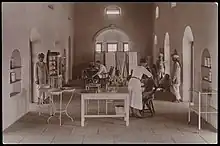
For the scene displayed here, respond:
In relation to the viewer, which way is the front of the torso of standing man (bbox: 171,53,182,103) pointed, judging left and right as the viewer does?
facing to the left of the viewer

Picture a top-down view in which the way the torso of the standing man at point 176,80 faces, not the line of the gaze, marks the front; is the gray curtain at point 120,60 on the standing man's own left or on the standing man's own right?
on the standing man's own right

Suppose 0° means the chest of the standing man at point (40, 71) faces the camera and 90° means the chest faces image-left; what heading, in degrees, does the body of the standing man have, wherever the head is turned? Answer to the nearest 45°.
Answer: approximately 0°

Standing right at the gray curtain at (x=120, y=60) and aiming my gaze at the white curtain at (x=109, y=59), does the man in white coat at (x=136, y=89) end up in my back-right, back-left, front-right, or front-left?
back-left

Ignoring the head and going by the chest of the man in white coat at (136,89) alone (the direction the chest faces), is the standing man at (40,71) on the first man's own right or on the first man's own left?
on the first man's own left

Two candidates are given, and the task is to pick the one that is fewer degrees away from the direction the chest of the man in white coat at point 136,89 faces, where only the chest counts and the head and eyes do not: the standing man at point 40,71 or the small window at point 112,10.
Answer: the small window

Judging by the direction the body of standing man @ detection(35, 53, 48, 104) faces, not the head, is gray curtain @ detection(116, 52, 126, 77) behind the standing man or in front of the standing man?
behind

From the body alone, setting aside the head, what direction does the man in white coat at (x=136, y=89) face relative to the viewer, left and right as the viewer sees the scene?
facing away from the viewer and to the right of the viewer

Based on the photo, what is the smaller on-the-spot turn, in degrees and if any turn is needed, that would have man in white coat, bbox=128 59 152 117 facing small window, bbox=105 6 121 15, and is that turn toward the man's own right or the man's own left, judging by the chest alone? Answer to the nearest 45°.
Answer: approximately 45° to the man's own left
